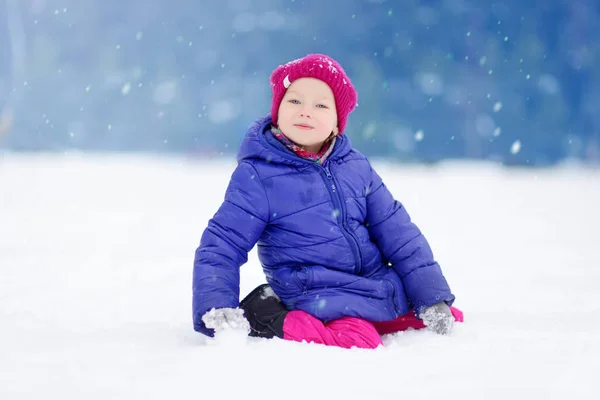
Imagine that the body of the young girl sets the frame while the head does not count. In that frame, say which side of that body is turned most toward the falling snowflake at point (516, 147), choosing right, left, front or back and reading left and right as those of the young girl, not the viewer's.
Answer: back

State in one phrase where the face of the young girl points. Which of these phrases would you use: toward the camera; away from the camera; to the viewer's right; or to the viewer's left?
toward the camera

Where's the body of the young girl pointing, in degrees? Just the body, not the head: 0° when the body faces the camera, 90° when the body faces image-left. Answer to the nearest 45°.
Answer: approximately 0°
